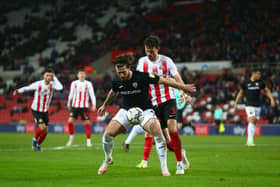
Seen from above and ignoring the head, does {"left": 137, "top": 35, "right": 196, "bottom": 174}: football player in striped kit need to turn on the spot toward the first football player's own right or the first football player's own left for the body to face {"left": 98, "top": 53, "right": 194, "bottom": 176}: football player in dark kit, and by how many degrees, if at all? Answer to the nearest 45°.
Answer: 0° — they already face them

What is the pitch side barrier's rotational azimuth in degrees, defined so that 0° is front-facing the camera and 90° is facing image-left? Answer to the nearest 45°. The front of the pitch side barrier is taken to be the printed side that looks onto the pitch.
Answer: approximately 0°

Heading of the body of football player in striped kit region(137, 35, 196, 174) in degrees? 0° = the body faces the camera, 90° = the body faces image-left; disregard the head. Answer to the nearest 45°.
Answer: approximately 0°

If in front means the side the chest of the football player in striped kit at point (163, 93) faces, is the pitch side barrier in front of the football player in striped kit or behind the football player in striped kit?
behind

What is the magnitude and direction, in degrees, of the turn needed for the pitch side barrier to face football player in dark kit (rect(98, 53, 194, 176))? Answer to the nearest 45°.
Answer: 0° — it already faces them

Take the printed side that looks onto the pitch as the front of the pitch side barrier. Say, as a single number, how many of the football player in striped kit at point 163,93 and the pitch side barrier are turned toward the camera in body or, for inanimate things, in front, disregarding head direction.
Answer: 2

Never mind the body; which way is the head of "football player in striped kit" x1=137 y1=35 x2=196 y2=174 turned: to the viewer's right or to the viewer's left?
to the viewer's left

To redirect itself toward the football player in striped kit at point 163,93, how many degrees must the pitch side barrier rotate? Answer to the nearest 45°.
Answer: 0° — it already faces them
